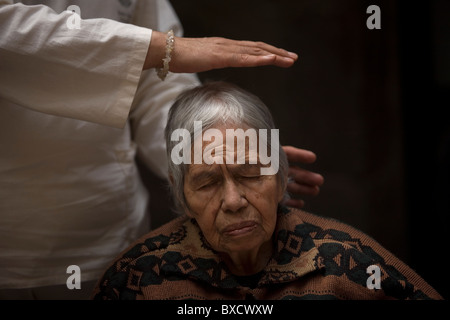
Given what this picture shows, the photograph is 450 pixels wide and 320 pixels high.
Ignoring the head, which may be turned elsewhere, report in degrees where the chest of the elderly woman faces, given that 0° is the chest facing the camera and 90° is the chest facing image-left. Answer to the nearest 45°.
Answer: approximately 0°
